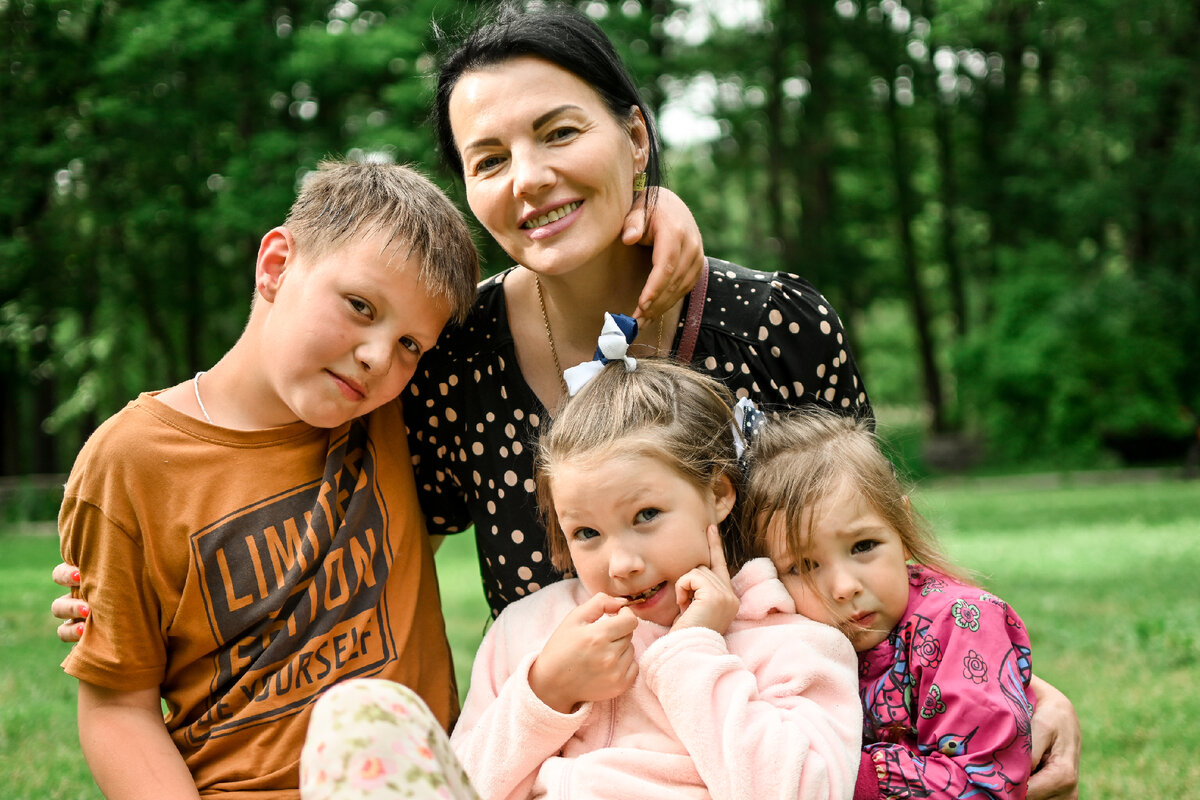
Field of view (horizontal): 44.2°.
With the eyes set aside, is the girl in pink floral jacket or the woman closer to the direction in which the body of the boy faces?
the girl in pink floral jacket

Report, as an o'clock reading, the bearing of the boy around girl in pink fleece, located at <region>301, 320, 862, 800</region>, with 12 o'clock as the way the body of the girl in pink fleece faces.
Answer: The boy is roughly at 2 o'clock from the girl in pink fleece.

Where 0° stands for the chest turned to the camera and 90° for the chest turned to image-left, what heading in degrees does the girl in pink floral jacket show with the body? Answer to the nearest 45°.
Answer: approximately 45°

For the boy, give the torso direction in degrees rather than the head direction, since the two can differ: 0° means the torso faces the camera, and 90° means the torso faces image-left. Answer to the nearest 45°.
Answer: approximately 315°

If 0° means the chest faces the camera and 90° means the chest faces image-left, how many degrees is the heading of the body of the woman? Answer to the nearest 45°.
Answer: approximately 0°

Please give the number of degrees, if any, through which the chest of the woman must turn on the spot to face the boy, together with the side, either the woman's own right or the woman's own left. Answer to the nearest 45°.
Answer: approximately 45° to the woman's own right
